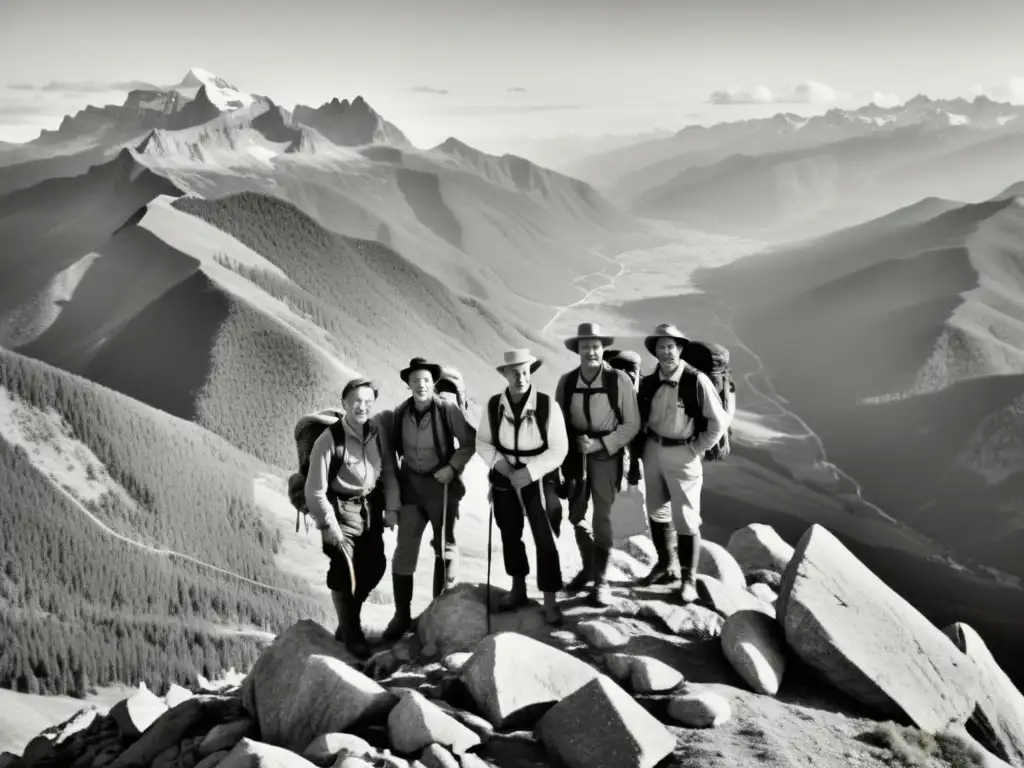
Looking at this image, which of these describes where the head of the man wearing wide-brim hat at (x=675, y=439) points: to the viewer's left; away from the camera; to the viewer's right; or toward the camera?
toward the camera

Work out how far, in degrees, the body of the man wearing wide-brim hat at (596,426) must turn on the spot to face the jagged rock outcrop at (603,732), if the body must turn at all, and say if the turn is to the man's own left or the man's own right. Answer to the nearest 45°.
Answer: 0° — they already face it

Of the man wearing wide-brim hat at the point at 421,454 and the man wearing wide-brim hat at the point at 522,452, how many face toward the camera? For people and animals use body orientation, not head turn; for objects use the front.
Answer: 2

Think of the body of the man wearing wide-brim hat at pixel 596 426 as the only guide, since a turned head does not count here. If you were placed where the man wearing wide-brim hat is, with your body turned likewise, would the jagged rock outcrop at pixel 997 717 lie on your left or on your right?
on your left

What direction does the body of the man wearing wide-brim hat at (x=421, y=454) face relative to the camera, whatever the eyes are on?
toward the camera

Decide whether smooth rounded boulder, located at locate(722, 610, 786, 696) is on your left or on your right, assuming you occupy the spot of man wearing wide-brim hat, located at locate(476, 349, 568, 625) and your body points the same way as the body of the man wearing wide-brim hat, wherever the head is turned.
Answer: on your left

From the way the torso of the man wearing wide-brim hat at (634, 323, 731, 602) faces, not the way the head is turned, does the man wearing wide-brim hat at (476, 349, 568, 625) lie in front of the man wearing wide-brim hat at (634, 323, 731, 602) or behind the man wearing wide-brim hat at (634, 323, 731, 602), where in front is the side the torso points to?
in front

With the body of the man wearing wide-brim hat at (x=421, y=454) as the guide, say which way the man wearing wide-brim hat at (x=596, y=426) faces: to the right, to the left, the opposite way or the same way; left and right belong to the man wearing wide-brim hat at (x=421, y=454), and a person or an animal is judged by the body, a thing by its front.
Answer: the same way

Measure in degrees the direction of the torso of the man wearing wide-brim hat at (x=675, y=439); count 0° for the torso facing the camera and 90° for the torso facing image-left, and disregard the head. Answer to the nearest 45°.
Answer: approximately 45°

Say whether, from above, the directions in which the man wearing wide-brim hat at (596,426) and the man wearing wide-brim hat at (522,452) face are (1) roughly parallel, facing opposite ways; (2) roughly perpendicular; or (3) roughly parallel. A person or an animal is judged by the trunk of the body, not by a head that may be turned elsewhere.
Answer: roughly parallel

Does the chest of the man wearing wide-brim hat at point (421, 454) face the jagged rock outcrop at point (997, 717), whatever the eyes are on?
no

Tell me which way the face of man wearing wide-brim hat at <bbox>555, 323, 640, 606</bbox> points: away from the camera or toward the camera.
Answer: toward the camera

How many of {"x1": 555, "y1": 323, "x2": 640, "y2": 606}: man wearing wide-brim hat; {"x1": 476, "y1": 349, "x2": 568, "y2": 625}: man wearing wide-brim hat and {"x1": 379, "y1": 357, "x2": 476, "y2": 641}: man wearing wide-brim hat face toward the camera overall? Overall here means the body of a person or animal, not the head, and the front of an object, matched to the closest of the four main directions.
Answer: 3

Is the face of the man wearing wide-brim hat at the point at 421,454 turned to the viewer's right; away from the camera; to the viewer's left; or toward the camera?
toward the camera

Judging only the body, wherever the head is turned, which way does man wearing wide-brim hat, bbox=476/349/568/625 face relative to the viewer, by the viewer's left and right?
facing the viewer

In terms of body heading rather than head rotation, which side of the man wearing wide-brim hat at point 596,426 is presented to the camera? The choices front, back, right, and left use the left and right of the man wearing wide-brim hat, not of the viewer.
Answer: front

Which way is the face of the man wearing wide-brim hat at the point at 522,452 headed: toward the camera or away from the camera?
toward the camera

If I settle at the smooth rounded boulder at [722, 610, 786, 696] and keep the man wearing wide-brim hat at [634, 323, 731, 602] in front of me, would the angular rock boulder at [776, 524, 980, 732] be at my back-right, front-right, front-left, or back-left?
back-right
